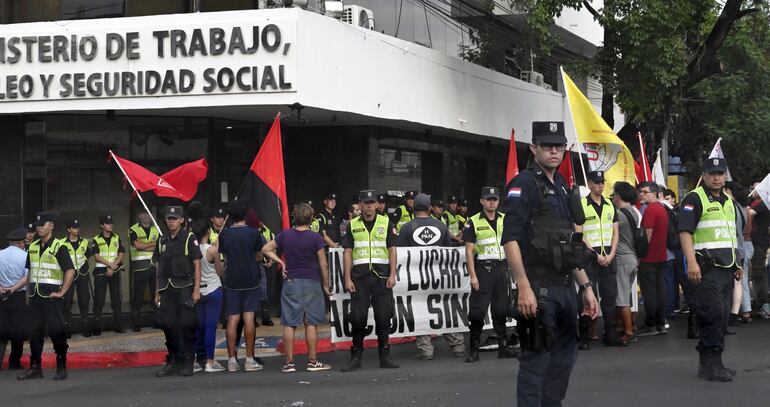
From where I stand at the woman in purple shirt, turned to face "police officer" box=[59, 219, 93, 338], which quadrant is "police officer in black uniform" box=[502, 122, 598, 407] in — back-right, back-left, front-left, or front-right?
back-left

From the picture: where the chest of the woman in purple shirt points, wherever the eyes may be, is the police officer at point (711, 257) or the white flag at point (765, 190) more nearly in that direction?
the white flag

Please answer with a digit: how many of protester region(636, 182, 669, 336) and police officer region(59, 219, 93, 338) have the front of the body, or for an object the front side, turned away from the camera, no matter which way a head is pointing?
0

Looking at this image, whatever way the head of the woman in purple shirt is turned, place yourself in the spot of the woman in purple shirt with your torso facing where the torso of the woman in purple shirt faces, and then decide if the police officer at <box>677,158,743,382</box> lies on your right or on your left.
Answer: on your right

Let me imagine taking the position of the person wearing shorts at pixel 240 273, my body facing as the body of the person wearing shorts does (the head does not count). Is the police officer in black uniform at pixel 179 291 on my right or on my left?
on my left

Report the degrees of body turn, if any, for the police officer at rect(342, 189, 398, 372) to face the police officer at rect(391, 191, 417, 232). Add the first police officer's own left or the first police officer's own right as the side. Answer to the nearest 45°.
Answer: approximately 180°

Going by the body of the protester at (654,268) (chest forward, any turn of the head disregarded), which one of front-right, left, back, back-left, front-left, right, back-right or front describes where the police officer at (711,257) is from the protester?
left

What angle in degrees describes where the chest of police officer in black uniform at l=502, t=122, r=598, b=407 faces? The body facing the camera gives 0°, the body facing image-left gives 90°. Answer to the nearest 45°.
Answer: approximately 315°

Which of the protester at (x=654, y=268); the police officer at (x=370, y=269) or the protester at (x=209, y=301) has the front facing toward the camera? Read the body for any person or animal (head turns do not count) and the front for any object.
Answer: the police officer

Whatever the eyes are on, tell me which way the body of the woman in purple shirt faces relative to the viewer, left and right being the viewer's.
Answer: facing away from the viewer

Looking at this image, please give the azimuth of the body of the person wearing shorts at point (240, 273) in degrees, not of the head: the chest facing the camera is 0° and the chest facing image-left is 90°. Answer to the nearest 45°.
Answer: approximately 180°

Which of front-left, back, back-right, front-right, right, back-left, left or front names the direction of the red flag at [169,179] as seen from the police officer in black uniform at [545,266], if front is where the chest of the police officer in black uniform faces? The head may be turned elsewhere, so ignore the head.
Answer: back
